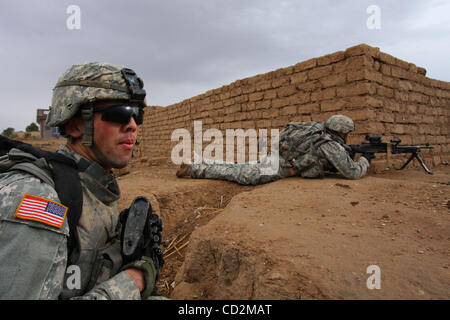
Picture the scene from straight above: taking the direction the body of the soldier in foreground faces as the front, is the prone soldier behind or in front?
in front

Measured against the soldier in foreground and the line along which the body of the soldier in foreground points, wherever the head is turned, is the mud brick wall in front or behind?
in front

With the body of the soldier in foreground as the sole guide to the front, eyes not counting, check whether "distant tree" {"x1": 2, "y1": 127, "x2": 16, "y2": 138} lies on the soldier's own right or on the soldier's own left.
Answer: on the soldier's own left

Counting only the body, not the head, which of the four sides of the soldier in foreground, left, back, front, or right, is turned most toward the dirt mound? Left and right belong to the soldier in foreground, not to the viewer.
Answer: front

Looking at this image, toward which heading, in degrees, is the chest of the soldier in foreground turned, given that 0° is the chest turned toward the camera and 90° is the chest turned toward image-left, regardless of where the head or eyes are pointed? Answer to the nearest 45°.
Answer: approximately 270°

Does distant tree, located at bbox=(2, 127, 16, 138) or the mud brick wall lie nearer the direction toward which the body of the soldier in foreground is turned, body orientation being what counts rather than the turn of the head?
the mud brick wall
